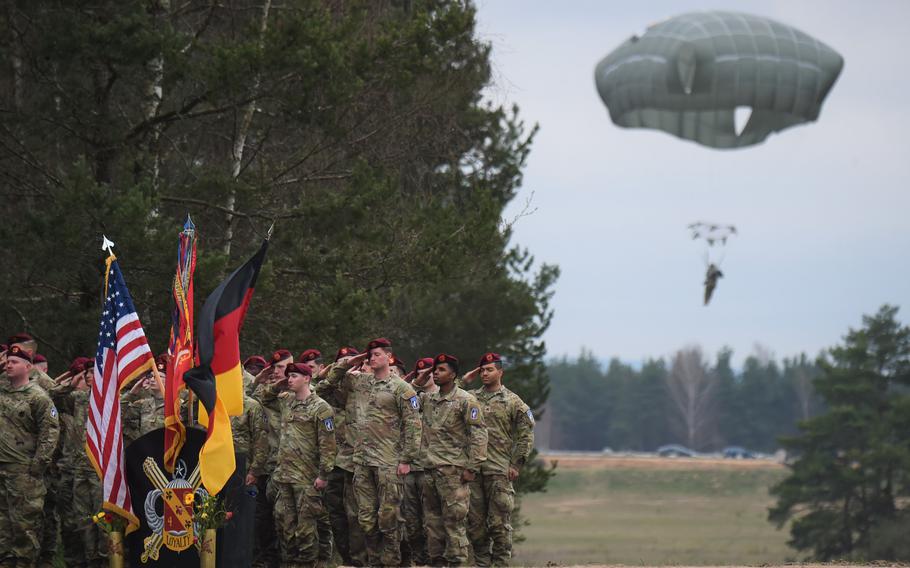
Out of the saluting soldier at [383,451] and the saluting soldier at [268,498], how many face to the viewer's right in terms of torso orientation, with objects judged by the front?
0

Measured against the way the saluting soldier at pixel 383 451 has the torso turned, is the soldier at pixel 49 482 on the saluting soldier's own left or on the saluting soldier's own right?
on the saluting soldier's own right

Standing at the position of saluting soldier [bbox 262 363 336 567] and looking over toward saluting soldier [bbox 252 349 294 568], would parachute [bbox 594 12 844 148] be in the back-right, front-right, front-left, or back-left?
front-right

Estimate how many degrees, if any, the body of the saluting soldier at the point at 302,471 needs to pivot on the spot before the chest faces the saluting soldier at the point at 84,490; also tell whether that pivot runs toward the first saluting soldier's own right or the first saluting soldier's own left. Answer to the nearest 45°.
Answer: approximately 45° to the first saluting soldier's own right

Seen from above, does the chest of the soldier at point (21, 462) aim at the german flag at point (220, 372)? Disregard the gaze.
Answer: no

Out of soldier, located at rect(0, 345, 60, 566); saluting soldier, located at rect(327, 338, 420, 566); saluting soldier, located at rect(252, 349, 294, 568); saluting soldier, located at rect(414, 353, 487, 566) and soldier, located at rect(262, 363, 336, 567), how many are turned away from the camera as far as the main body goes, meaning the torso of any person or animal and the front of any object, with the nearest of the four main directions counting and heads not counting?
0

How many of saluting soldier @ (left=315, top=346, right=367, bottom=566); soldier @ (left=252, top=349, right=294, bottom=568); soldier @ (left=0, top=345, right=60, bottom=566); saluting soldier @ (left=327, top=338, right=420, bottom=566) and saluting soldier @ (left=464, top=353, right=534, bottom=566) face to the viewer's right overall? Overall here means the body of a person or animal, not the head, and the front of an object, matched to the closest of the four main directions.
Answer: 0

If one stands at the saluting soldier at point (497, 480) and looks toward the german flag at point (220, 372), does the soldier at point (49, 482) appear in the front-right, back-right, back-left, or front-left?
front-right

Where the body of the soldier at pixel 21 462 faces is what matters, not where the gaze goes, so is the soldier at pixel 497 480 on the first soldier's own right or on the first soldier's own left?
on the first soldier's own left

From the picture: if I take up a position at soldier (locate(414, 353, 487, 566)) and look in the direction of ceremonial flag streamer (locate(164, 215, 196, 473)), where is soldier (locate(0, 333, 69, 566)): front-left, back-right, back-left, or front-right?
front-right

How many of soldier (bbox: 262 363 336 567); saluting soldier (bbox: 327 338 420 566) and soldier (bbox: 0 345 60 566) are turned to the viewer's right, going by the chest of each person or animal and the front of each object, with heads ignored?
0

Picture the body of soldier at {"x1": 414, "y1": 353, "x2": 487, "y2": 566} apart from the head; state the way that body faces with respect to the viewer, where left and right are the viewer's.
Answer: facing the viewer and to the left of the viewer

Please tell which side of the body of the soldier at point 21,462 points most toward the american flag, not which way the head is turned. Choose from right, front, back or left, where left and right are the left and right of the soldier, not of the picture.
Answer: left

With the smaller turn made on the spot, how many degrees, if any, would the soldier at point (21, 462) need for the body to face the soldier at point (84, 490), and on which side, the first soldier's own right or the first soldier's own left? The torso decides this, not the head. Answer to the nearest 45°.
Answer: approximately 135° to the first soldier's own left

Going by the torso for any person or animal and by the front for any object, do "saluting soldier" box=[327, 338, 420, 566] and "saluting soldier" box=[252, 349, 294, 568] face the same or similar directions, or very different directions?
same or similar directions

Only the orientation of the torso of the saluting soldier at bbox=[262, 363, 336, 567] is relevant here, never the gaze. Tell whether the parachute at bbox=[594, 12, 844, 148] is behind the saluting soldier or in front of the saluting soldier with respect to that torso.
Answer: behind

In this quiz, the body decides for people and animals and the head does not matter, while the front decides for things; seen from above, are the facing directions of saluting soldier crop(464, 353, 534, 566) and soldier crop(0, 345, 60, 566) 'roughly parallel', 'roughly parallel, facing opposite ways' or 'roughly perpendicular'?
roughly parallel
